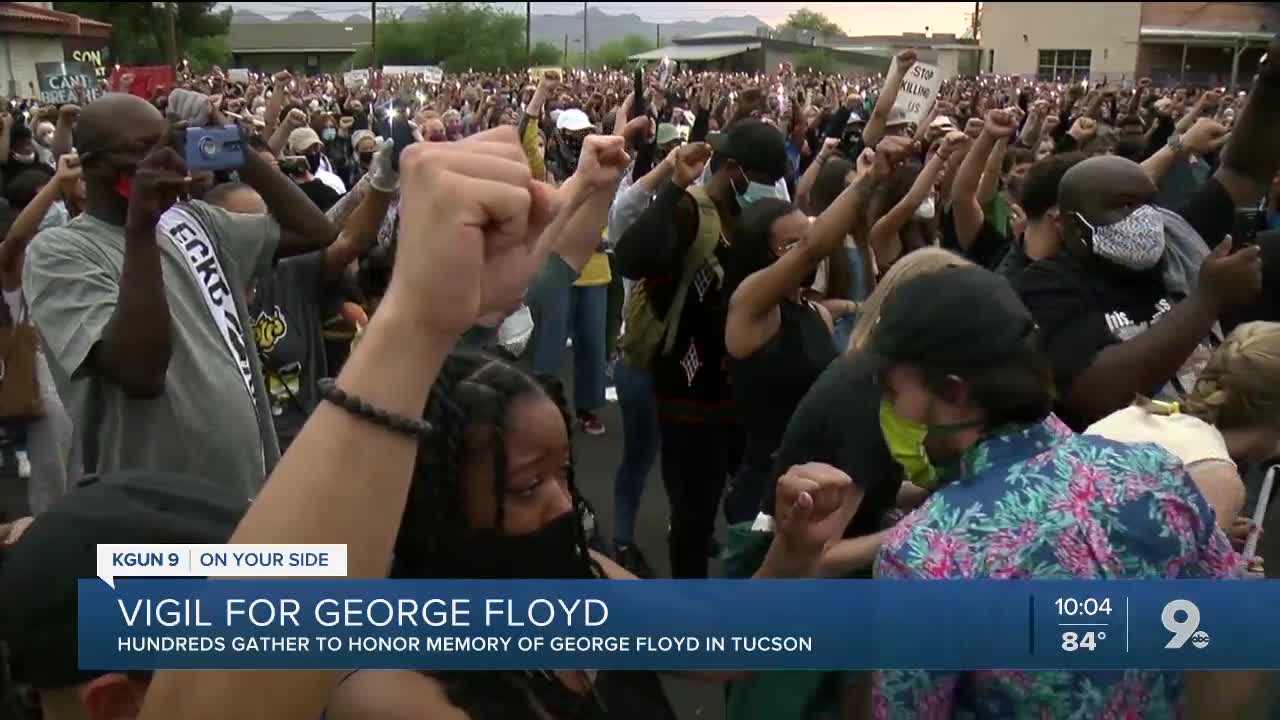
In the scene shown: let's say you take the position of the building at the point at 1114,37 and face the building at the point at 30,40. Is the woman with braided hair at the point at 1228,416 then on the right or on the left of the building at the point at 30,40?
left

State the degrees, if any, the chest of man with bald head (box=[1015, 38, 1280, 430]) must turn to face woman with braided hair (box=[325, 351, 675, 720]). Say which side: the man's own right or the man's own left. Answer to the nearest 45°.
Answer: approximately 45° to the man's own right

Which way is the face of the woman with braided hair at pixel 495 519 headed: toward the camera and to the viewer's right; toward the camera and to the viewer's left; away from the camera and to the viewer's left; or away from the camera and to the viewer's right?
toward the camera and to the viewer's right

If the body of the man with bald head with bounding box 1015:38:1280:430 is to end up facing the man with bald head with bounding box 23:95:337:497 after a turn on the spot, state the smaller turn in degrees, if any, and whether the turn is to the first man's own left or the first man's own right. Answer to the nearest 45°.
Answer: approximately 90° to the first man's own right

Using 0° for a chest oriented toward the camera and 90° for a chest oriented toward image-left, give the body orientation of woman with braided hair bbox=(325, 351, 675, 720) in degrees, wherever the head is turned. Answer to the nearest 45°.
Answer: approximately 315°

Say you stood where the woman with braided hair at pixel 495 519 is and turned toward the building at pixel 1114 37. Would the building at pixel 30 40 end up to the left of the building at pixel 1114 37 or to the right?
left
